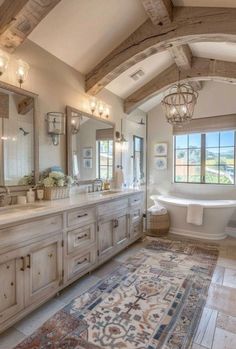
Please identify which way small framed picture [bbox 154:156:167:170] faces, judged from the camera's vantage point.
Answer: facing the viewer

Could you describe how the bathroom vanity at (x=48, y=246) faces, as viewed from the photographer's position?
facing the viewer and to the right of the viewer

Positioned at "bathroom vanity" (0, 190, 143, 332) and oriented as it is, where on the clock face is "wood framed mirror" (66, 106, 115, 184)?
The wood framed mirror is roughly at 8 o'clock from the bathroom vanity.

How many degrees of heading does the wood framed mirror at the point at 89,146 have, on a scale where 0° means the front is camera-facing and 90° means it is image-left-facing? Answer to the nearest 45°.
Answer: approximately 315°

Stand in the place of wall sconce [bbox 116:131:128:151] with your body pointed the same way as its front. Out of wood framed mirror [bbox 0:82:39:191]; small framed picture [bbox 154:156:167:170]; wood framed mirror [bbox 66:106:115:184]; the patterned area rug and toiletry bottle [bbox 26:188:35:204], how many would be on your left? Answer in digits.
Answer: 1

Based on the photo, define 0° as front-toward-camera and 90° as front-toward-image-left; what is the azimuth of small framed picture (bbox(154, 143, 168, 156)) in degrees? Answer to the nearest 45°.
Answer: approximately 0°

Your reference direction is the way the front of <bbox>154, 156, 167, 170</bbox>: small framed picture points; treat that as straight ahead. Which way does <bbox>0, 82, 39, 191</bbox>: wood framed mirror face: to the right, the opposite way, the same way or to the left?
to the left

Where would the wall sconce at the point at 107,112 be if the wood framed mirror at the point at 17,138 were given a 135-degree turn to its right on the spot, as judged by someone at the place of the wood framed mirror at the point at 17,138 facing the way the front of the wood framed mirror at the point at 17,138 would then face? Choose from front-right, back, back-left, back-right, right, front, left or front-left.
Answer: back-right

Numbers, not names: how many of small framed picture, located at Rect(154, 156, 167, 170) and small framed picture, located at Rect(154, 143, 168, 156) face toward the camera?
2

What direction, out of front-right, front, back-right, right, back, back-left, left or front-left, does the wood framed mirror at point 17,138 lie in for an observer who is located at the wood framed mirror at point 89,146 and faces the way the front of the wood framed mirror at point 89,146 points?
right
